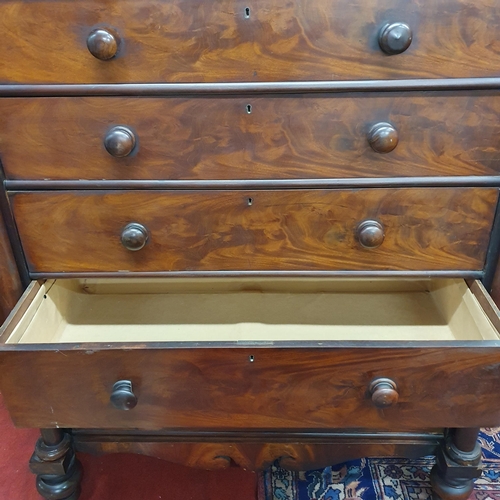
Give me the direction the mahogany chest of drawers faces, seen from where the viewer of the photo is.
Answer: facing the viewer
